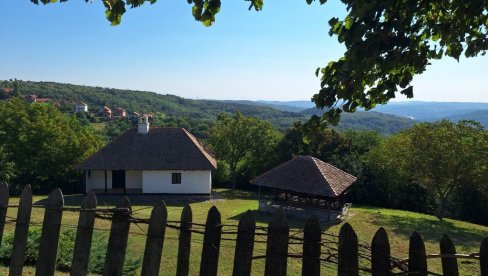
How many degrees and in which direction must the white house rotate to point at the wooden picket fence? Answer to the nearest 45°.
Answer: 0° — it already faces it

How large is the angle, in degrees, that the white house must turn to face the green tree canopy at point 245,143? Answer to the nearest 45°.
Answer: approximately 135° to its left

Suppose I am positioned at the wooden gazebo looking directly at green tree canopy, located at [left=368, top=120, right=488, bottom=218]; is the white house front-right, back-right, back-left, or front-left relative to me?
back-left

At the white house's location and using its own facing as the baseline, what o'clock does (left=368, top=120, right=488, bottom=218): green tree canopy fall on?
The green tree canopy is roughly at 10 o'clock from the white house.

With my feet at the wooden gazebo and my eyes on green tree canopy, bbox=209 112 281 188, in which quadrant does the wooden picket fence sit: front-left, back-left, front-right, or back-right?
back-left

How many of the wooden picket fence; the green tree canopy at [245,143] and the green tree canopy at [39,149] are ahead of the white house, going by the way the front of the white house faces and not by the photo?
1

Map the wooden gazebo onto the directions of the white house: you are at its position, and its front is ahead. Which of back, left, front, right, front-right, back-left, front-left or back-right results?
front-left

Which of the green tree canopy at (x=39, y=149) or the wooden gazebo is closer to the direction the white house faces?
the wooden gazebo

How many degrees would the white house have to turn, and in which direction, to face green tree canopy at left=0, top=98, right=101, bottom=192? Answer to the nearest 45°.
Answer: approximately 135° to its right

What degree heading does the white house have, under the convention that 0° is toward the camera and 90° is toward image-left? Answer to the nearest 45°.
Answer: approximately 0°
